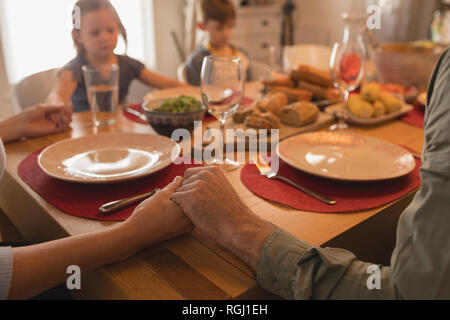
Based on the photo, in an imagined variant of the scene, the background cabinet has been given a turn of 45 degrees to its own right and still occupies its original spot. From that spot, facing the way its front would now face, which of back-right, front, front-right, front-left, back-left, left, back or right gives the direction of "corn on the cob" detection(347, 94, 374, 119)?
front-left

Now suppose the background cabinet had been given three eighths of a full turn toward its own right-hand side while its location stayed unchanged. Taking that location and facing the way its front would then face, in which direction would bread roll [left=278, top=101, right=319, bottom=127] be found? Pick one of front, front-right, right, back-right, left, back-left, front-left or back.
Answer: back-left

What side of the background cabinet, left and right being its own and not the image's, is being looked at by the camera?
front

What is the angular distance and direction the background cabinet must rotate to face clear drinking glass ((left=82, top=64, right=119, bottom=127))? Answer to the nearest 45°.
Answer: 0° — it already faces it

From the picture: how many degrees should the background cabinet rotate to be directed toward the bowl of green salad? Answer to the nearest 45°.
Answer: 0° — it already faces it

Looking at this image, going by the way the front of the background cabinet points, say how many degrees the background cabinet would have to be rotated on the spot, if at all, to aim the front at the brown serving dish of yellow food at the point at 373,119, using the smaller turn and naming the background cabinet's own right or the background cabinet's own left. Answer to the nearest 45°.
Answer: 0° — it already faces it

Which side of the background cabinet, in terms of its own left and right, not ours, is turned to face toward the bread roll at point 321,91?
front

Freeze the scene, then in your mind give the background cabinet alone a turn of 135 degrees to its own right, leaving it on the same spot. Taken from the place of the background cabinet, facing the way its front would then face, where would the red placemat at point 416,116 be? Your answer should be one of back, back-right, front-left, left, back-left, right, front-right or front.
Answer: back-left

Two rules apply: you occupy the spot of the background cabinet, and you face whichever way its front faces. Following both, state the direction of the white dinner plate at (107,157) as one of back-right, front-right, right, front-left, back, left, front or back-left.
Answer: front

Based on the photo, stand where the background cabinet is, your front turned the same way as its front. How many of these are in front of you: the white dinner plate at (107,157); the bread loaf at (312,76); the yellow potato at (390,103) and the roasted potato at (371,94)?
4

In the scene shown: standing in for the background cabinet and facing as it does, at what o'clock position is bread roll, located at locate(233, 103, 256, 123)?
The bread roll is roughly at 12 o'clock from the background cabinet.

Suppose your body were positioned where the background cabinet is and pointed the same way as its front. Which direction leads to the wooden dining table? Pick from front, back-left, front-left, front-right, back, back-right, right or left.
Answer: front

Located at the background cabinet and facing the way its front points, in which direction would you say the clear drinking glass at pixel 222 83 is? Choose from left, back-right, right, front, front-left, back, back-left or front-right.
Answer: front

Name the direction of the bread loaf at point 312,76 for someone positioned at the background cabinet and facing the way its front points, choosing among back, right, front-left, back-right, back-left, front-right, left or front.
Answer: front

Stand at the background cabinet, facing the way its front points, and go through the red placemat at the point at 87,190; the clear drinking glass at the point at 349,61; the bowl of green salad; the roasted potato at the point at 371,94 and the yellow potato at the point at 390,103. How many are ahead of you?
5

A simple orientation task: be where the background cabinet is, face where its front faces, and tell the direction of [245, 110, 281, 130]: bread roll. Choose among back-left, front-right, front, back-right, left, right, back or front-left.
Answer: front

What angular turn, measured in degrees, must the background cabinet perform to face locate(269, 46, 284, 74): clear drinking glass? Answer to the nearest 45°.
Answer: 0° — it already faces it

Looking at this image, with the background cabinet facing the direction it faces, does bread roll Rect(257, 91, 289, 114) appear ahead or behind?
ahead

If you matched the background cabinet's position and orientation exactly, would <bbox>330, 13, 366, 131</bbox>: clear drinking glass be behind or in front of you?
in front
